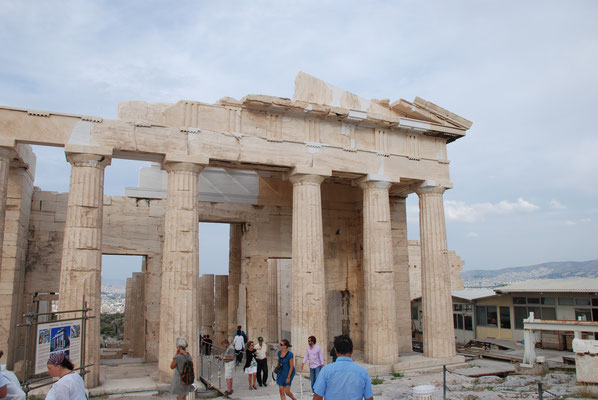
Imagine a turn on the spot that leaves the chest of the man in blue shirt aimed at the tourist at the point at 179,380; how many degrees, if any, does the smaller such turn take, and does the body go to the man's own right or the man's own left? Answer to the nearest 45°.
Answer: approximately 45° to the man's own left

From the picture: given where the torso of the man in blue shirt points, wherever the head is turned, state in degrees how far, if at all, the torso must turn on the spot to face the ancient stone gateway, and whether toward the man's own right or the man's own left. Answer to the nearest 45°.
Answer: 0° — they already face it

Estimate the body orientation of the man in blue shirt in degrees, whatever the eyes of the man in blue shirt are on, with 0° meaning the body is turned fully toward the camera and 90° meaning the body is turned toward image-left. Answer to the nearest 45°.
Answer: approximately 180°

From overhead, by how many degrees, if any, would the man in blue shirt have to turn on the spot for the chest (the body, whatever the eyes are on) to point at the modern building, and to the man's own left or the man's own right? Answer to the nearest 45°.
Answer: approximately 45° to the man's own right

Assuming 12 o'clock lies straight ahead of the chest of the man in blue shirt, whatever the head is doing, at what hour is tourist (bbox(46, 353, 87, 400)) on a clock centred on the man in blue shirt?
The tourist is roughly at 9 o'clock from the man in blue shirt.

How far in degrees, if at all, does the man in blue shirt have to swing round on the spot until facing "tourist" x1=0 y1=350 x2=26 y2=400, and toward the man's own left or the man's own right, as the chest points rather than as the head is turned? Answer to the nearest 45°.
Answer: approximately 90° to the man's own left

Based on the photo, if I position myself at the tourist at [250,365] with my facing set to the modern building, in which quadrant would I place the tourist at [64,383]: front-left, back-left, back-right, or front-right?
back-right
